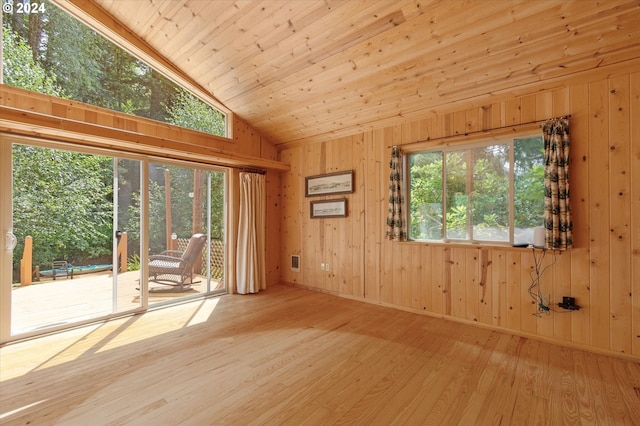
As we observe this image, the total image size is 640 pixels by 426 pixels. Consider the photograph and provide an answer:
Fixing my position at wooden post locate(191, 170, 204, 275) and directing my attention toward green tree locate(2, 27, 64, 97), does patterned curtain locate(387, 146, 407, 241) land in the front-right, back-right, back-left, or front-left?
back-left

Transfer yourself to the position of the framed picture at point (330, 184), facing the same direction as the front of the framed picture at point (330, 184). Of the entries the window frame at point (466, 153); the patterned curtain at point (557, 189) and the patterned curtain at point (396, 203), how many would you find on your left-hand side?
3

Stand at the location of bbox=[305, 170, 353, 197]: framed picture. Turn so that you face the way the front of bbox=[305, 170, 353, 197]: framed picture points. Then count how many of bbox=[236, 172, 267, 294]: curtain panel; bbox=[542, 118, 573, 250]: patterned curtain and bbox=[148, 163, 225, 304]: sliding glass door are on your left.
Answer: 1

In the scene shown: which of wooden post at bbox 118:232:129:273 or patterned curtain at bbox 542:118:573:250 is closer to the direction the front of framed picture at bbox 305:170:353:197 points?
the wooden post

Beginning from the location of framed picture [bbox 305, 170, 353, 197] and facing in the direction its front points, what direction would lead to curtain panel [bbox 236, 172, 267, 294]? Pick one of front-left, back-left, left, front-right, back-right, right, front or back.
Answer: front-right

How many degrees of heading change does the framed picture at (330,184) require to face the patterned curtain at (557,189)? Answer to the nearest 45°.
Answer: approximately 90° to its left

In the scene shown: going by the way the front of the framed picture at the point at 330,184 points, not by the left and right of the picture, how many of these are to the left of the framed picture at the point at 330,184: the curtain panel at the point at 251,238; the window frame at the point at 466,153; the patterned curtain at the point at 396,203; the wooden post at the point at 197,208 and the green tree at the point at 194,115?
2

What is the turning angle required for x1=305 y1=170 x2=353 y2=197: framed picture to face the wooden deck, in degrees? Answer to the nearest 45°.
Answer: approximately 45° to its right

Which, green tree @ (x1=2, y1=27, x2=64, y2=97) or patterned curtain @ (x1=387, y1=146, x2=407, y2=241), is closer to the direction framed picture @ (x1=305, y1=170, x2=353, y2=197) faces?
the green tree

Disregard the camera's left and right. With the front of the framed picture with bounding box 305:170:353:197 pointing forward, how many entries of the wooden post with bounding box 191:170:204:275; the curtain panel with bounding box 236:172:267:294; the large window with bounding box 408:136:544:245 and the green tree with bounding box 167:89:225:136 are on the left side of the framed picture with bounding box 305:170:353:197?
1

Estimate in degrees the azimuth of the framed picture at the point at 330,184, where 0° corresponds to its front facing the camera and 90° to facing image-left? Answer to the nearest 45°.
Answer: approximately 45°

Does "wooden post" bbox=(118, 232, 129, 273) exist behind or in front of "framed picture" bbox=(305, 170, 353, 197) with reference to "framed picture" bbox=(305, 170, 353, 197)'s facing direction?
in front

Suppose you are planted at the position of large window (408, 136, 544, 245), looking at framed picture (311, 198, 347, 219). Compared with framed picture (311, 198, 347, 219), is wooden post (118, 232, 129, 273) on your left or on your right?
left

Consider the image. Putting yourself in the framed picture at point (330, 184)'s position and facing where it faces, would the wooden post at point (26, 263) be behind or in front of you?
in front
